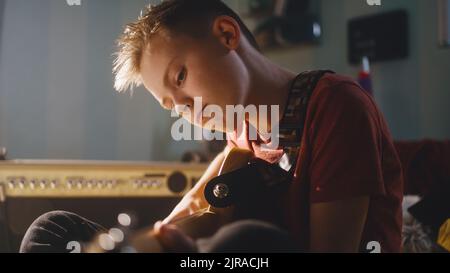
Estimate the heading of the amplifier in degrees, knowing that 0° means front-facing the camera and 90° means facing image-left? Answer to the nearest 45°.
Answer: approximately 0°
